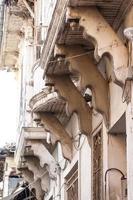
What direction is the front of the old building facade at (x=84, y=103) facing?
to the viewer's left
